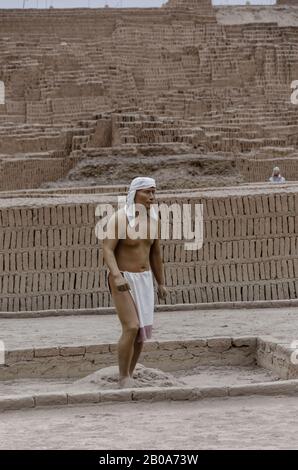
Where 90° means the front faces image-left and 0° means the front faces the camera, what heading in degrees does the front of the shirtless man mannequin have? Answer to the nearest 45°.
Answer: approximately 315°

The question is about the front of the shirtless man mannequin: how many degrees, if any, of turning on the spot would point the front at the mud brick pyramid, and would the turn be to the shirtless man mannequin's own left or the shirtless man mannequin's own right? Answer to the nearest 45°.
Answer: approximately 135° to the shirtless man mannequin's own left

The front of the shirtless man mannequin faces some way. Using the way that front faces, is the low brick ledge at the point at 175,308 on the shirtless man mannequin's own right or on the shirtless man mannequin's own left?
on the shirtless man mannequin's own left

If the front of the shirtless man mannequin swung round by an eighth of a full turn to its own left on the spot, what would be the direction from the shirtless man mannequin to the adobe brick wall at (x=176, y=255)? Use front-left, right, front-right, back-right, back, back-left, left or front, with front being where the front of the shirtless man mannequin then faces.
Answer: left
